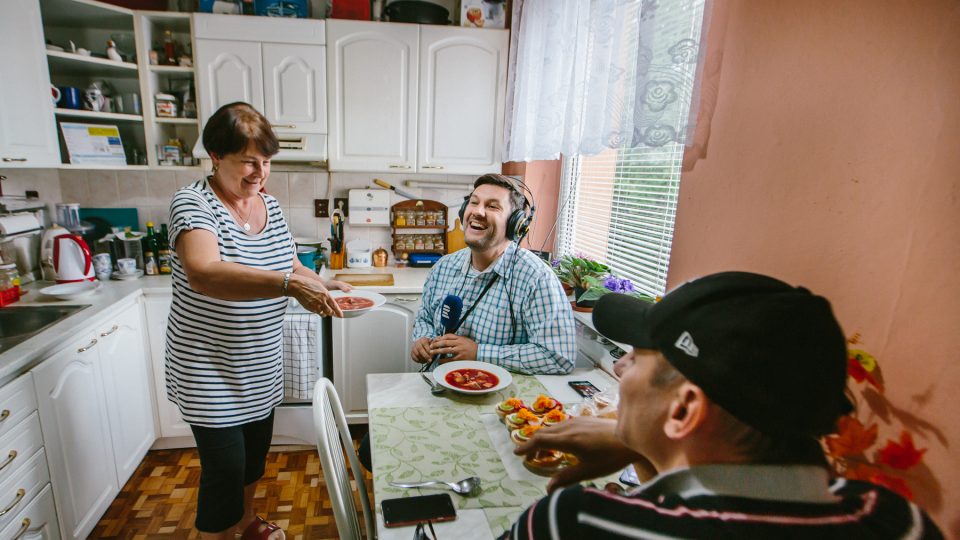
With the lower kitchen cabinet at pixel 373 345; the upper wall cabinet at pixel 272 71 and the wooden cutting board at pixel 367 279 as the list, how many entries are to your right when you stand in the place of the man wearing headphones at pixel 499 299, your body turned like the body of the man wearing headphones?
3

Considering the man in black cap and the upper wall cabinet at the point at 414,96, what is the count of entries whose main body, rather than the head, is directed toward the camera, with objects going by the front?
1

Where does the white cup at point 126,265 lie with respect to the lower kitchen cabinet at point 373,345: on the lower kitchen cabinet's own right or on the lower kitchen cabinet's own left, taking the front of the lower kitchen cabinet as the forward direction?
on the lower kitchen cabinet's own right

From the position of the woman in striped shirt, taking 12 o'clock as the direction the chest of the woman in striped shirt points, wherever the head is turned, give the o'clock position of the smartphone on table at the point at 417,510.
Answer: The smartphone on table is roughly at 1 o'clock from the woman in striped shirt.

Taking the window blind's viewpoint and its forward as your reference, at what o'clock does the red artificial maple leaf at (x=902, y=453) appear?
The red artificial maple leaf is roughly at 10 o'clock from the window blind.

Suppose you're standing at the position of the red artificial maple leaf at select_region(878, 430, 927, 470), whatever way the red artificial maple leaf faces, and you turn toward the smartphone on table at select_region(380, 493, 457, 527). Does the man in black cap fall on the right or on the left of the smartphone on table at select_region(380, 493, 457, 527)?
left

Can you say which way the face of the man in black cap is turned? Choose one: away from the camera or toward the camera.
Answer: away from the camera

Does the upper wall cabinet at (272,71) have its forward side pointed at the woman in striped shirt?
yes

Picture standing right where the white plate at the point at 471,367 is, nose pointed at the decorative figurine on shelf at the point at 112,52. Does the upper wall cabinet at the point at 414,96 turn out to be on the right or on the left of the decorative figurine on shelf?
right

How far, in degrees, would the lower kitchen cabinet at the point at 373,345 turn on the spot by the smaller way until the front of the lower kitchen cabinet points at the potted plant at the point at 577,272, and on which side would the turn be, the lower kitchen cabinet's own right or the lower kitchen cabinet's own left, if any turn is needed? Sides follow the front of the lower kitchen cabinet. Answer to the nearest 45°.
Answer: approximately 45° to the lower kitchen cabinet's own left
